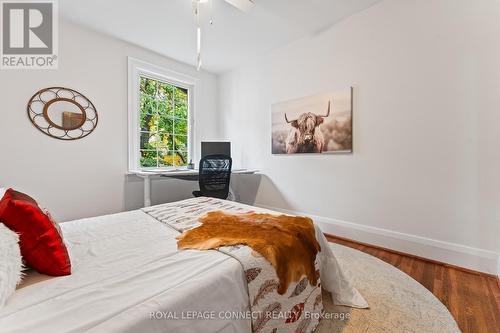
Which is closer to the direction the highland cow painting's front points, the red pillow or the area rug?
the red pillow

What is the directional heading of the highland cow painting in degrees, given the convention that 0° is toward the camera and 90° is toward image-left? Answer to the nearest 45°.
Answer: approximately 45°

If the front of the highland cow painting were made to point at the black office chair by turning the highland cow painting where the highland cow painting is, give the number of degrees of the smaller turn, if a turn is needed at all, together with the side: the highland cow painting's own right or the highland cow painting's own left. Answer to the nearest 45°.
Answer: approximately 45° to the highland cow painting's own right

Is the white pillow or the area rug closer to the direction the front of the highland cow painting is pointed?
the white pillow

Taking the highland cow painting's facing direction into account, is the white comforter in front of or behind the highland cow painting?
in front

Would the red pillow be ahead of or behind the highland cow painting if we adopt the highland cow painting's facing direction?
ahead

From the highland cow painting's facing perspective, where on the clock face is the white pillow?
The white pillow is roughly at 11 o'clock from the highland cow painting.

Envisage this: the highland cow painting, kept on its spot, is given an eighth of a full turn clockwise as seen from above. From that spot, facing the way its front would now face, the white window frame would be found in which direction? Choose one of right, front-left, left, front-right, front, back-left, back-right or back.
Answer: front

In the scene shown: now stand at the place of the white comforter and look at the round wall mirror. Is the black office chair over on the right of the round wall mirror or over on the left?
right

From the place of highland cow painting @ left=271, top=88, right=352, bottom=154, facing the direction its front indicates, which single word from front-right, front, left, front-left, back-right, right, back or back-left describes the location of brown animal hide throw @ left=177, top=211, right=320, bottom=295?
front-left

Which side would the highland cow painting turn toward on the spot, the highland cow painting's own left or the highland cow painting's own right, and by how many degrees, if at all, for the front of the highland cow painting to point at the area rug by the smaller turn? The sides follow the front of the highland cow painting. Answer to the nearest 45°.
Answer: approximately 45° to the highland cow painting's own left

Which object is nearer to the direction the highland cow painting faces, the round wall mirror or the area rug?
the round wall mirror

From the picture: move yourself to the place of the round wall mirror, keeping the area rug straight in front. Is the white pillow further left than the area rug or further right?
right
